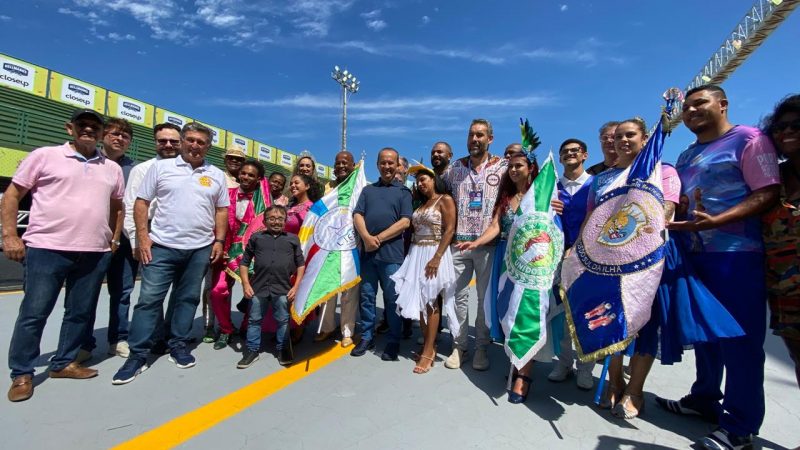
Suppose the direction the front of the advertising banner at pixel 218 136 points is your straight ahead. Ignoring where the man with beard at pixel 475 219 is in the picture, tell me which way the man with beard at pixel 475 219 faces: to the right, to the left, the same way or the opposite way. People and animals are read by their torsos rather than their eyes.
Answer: to the right

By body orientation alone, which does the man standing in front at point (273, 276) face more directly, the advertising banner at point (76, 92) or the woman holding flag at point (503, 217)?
the woman holding flag

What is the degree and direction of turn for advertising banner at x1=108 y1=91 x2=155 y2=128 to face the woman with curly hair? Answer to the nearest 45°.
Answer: approximately 45° to its right

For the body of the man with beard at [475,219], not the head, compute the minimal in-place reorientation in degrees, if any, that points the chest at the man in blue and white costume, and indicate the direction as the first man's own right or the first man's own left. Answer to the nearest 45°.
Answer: approximately 90° to the first man's own left

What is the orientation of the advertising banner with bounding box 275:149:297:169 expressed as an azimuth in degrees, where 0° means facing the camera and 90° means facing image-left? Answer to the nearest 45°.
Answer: approximately 315°

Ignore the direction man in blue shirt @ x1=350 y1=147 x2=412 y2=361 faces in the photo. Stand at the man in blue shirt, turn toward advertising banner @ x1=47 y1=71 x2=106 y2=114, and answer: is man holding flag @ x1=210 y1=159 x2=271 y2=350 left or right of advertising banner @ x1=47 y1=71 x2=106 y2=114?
left

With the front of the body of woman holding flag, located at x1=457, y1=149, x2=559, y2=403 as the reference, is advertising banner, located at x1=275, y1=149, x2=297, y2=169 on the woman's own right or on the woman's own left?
on the woman's own right

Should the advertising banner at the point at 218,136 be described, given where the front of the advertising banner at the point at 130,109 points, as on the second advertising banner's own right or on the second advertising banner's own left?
on the second advertising banner's own left

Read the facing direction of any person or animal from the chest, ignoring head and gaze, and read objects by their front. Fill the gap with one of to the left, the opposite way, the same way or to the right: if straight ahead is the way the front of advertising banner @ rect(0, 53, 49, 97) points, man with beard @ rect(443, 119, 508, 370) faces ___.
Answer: to the right

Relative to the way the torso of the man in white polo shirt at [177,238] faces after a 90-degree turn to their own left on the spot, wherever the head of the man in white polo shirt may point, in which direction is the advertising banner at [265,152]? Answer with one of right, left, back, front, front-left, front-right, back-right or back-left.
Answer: left

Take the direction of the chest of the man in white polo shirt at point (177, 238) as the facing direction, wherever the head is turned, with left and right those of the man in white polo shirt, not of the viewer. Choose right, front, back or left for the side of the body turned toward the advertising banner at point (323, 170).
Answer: back

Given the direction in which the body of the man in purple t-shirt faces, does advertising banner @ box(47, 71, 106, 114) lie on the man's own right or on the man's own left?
on the man's own right
